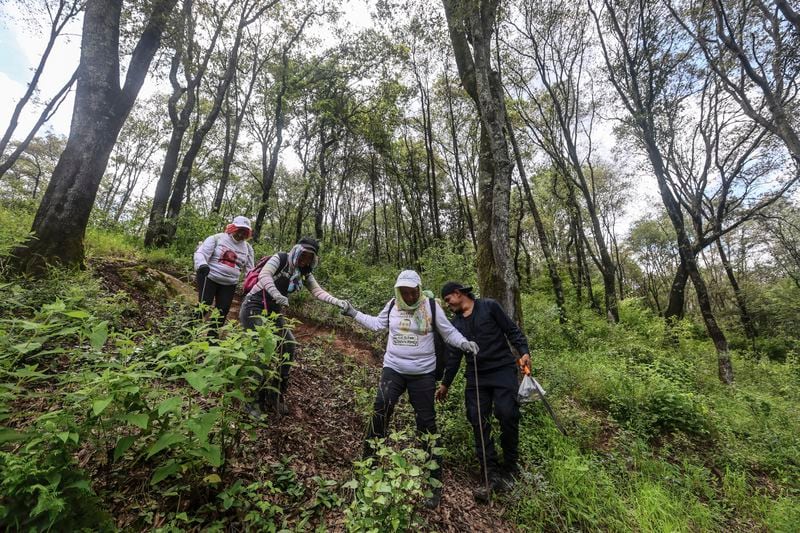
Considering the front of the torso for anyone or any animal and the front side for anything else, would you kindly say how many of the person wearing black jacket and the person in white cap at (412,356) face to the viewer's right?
0

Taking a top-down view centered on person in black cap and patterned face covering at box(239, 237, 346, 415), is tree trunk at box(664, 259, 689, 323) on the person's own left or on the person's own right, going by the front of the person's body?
on the person's own left

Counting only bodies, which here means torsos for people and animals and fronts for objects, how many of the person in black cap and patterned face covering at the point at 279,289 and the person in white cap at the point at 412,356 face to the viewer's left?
0

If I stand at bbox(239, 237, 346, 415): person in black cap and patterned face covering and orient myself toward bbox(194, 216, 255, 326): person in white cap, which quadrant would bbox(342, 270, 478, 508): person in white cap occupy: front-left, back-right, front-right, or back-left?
back-right

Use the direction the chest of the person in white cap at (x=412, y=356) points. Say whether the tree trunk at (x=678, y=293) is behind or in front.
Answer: behind

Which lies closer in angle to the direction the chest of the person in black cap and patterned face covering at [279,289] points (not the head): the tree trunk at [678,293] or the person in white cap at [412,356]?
the person in white cap

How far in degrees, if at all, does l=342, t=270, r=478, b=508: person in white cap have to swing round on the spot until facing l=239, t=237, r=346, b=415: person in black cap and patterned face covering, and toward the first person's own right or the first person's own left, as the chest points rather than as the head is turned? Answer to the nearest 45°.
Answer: approximately 90° to the first person's own right

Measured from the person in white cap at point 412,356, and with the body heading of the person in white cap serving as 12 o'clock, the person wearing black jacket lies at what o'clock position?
The person wearing black jacket is roughly at 8 o'clock from the person in white cap.

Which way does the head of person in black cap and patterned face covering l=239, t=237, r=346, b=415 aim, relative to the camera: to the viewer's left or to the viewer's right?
to the viewer's right

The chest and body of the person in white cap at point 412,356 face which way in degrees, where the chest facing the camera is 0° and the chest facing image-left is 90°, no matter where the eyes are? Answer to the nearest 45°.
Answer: approximately 0°

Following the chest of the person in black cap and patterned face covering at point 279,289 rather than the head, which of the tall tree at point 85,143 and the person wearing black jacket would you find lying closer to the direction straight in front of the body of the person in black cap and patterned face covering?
the person wearing black jacket

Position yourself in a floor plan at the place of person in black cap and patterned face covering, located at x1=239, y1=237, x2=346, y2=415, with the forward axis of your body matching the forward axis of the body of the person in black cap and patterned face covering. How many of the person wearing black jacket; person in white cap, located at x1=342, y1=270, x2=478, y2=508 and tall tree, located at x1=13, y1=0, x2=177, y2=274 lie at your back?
1

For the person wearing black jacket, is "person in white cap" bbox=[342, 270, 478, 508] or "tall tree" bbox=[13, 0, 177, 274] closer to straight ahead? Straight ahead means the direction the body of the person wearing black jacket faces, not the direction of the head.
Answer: the person in white cap

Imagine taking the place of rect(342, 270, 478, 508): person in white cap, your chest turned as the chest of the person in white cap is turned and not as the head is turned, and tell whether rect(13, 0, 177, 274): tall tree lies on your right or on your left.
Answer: on your right
